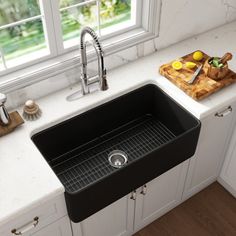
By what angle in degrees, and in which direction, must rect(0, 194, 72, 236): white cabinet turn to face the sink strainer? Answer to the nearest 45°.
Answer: approximately 90° to its left

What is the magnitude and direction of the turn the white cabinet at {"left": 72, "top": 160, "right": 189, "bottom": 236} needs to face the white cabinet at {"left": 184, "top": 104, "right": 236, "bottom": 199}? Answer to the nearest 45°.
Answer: approximately 90° to its left

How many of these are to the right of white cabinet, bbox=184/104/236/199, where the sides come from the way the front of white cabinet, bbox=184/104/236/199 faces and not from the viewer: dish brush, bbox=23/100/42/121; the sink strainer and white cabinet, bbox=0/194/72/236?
3

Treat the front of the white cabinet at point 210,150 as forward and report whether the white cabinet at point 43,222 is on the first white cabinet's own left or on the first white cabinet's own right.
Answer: on the first white cabinet's own right

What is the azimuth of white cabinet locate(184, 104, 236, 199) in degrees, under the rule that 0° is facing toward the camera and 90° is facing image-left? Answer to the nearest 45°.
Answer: approximately 315°

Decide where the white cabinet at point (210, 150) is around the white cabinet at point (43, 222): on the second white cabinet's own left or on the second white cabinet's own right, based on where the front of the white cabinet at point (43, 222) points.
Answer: on the second white cabinet's own left
